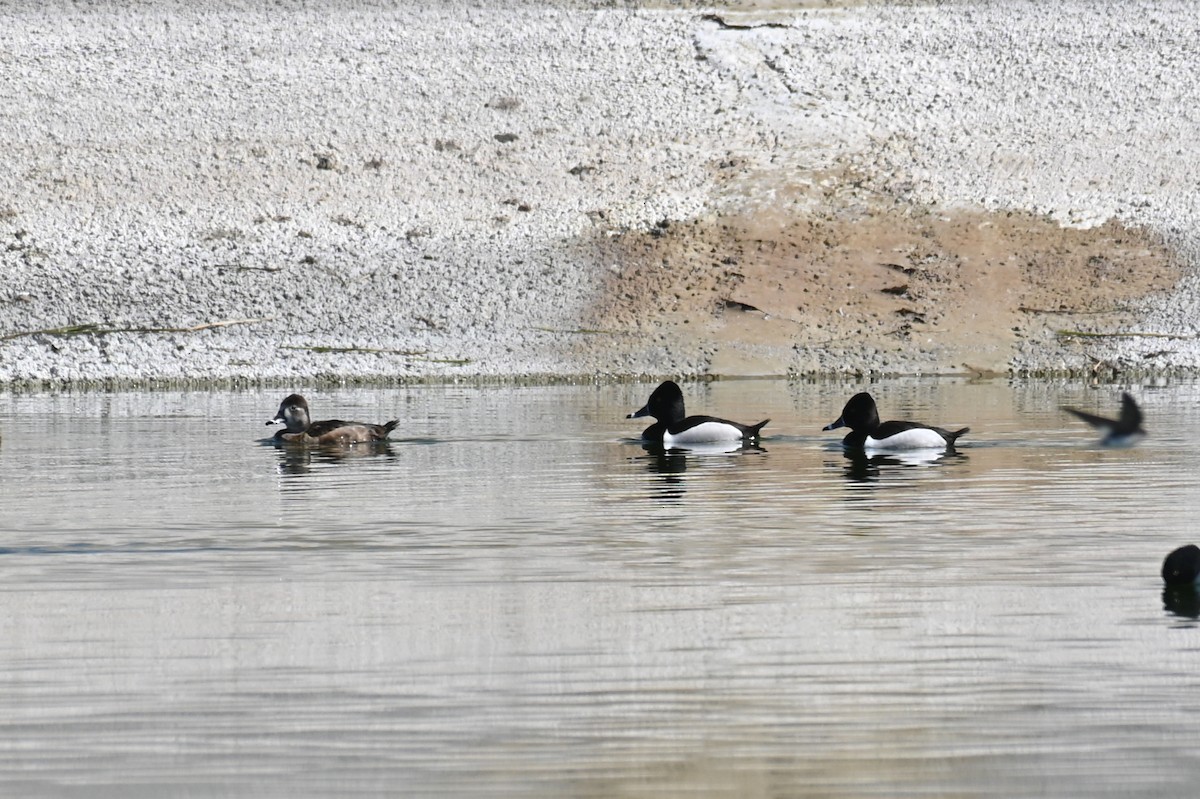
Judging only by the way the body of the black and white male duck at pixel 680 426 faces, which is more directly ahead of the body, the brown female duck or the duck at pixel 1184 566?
the brown female duck

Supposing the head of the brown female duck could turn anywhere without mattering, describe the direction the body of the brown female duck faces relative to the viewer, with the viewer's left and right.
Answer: facing to the left of the viewer

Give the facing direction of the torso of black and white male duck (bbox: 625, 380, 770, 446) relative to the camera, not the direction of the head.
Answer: to the viewer's left

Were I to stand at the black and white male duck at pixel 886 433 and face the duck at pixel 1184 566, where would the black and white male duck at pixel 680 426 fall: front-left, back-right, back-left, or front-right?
back-right

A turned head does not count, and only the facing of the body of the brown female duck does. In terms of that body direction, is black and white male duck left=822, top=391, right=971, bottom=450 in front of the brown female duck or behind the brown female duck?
behind

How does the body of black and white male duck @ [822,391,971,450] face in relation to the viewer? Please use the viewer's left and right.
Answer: facing to the left of the viewer

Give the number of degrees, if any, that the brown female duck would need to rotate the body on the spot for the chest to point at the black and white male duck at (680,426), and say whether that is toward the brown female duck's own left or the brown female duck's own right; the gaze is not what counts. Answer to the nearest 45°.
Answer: approximately 180°

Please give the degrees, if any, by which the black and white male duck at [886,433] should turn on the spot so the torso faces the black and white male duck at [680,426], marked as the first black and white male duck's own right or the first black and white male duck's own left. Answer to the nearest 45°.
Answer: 0° — it already faces it

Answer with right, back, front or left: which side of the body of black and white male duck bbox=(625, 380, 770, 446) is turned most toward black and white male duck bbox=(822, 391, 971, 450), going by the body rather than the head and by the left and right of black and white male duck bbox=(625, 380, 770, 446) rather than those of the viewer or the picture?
back
